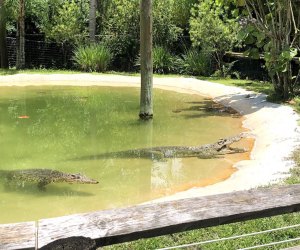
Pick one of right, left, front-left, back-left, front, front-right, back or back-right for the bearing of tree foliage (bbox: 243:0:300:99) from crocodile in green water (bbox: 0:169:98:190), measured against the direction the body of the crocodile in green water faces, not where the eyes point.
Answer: front-left

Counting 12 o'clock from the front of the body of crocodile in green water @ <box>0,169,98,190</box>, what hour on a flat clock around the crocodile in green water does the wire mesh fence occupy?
The wire mesh fence is roughly at 9 o'clock from the crocodile in green water.

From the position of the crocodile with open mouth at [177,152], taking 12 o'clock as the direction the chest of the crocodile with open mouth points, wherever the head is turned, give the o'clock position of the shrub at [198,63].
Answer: The shrub is roughly at 9 o'clock from the crocodile with open mouth.

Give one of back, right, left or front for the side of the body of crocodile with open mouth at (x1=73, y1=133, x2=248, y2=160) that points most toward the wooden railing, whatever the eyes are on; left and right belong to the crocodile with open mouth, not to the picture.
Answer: right

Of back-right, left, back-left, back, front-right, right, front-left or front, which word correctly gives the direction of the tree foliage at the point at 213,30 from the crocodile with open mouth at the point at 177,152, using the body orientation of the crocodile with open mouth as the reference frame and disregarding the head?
left

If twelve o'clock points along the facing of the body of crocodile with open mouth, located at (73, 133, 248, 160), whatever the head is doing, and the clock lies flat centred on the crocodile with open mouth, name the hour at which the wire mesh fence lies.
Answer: The wire mesh fence is roughly at 8 o'clock from the crocodile with open mouth.

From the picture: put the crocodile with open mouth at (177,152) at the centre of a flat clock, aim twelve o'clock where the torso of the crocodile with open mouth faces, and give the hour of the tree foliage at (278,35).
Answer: The tree foliage is roughly at 10 o'clock from the crocodile with open mouth.

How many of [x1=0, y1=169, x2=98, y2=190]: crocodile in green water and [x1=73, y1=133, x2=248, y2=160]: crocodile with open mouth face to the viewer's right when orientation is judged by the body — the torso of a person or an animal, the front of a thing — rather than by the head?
2

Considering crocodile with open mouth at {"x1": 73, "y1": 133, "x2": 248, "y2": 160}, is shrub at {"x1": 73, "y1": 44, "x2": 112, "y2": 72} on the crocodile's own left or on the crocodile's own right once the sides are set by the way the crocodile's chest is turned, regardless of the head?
on the crocodile's own left

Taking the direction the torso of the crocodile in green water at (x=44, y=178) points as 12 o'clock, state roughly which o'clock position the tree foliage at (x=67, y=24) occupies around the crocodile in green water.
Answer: The tree foliage is roughly at 9 o'clock from the crocodile in green water.

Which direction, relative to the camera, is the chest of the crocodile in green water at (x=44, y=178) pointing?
to the viewer's right

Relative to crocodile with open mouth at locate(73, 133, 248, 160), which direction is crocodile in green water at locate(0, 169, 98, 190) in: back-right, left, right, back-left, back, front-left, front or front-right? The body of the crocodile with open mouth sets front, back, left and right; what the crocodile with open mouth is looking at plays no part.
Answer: back-right

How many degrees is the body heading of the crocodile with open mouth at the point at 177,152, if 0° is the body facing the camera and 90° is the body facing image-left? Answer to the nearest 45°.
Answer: approximately 270°
